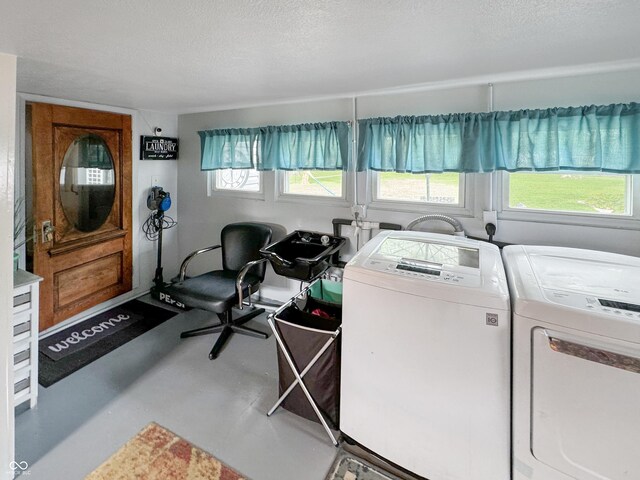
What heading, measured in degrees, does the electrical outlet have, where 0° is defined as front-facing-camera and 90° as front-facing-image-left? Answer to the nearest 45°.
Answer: approximately 0°

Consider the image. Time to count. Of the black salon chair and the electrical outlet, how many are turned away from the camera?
0

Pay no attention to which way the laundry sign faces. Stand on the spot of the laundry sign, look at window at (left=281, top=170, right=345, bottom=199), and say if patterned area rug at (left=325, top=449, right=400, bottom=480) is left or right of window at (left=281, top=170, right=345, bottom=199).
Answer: right

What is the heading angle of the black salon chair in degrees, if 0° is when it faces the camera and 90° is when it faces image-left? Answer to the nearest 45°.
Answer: approximately 45°

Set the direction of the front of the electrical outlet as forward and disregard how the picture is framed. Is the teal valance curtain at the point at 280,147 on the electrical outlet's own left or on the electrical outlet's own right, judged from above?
on the electrical outlet's own right

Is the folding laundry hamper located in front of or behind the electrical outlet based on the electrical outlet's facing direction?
in front

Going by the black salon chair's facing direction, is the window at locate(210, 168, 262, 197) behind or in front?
behind
